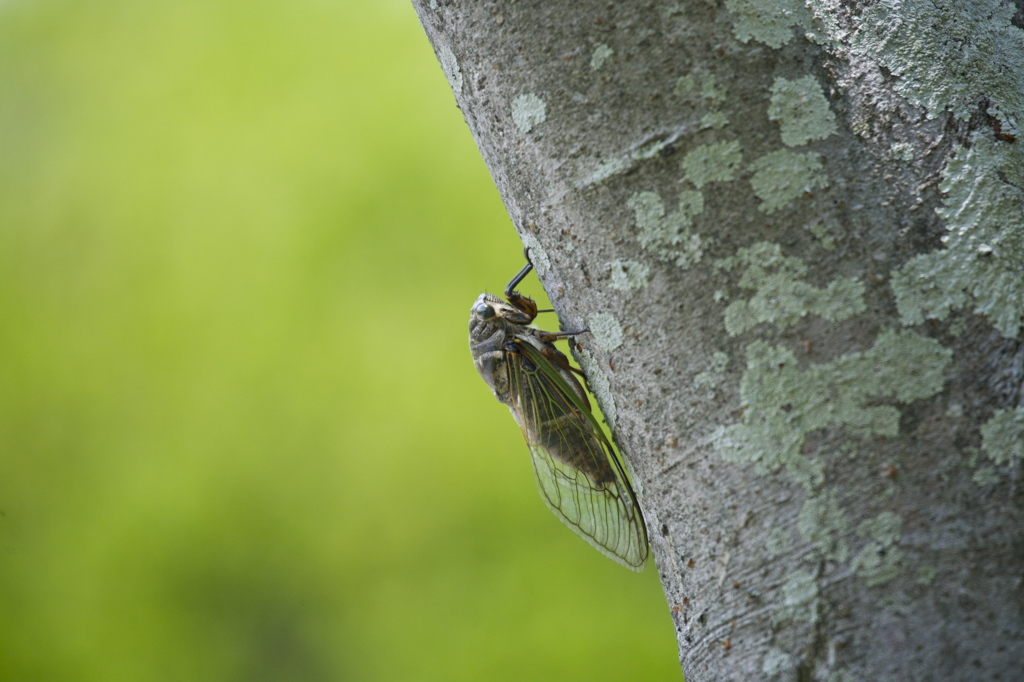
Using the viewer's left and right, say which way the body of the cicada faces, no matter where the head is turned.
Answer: facing to the left of the viewer

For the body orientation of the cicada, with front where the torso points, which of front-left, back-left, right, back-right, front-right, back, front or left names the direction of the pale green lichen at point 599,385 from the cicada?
back
